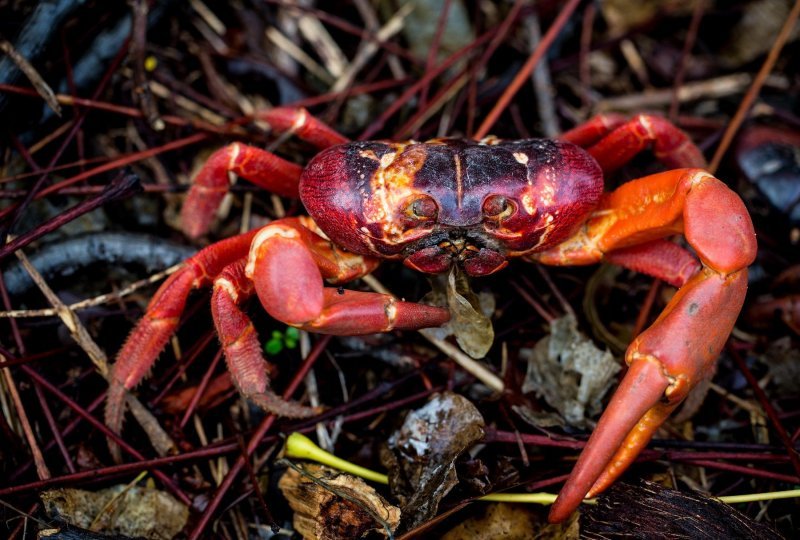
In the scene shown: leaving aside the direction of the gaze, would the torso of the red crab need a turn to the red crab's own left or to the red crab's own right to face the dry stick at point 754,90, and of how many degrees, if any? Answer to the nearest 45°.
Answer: approximately 135° to the red crab's own left

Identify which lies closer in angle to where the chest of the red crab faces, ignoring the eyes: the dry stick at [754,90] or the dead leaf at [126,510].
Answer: the dead leaf

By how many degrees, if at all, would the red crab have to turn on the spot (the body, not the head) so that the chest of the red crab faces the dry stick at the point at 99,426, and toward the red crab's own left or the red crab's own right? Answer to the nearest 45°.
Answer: approximately 90° to the red crab's own right

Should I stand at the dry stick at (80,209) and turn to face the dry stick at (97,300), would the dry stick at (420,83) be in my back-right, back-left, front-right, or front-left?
back-left

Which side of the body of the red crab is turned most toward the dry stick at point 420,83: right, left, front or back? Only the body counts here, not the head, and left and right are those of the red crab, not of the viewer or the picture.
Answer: back

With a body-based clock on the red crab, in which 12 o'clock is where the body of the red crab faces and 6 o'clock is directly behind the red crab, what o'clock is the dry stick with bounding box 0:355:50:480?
The dry stick is roughly at 3 o'clock from the red crab.

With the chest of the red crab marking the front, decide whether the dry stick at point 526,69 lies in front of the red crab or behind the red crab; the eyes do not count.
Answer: behind

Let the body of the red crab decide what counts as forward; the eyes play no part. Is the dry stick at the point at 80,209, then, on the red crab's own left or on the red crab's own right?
on the red crab's own right

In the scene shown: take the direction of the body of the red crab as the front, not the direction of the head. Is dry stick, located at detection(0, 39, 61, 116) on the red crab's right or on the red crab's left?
on the red crab's right

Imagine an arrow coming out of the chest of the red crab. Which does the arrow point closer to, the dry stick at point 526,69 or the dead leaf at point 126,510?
the dead leaf

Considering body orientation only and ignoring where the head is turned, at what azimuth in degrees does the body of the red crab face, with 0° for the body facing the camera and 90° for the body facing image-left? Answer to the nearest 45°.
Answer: approximately 0°
